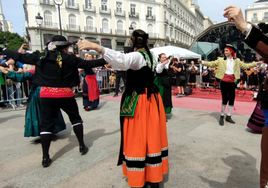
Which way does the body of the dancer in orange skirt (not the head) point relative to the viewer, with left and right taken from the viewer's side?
facing away from the viewer and to the left of the viewer

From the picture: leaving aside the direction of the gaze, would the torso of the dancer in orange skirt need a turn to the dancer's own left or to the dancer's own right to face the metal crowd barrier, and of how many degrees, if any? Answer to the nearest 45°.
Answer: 0° — they already face it
